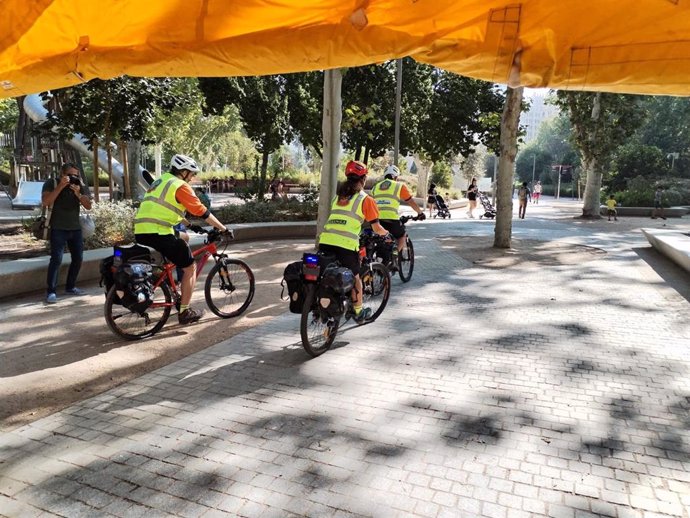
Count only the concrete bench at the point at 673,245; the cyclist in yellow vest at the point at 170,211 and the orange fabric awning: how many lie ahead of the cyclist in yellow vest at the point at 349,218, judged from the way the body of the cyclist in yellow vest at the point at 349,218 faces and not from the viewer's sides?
1

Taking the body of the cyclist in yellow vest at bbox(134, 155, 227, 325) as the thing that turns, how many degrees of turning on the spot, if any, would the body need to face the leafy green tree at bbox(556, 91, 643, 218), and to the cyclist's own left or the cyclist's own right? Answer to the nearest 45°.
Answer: approximately 45° to the cyclist's own left

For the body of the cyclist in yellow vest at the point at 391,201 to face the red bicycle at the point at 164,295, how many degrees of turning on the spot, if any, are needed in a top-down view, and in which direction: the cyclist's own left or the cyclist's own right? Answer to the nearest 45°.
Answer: approximately 180°

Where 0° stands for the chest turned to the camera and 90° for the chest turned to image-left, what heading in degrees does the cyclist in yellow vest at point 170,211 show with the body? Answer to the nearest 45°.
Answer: approximately 270°

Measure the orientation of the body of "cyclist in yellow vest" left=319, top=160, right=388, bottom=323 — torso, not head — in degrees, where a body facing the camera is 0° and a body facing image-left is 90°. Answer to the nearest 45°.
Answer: approximately 225°

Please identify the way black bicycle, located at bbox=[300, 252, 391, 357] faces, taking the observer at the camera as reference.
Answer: facing away from the viewer and to the right of the viewer

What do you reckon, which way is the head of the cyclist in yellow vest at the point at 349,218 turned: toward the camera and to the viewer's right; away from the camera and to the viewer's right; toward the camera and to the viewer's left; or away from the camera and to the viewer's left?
away from the camera and to the viewer's right

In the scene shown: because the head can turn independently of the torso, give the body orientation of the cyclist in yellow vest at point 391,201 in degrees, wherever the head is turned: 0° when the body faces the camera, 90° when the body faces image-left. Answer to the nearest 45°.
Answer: approximately 225°

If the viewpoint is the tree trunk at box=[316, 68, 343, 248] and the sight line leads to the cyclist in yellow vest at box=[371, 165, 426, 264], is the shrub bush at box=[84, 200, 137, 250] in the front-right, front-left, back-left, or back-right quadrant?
back-right

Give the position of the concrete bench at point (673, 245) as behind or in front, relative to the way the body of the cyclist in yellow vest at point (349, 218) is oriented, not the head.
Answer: in front

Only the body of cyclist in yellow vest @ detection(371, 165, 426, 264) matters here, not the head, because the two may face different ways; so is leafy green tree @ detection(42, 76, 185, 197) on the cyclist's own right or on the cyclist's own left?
on the cyclist's own left

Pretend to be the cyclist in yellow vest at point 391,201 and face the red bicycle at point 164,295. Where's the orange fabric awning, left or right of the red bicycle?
left

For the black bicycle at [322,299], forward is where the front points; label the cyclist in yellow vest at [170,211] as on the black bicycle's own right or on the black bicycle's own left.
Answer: on the black bicycle's own left
